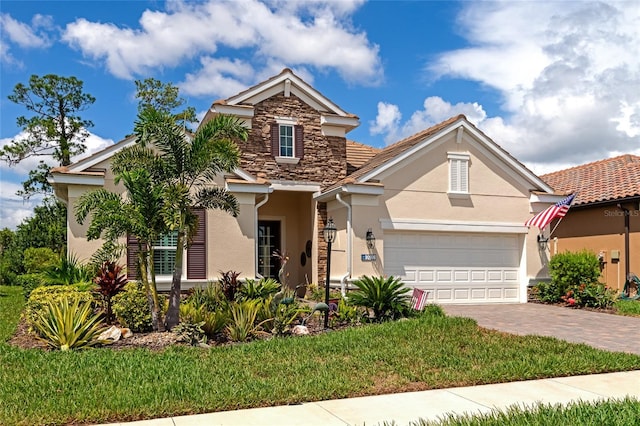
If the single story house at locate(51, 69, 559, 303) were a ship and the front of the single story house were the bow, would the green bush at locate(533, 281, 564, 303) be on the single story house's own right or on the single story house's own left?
on the single story house's own left

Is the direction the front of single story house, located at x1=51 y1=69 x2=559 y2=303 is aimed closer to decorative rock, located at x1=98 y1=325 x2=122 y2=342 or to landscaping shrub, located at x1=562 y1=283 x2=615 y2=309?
the decorative rock

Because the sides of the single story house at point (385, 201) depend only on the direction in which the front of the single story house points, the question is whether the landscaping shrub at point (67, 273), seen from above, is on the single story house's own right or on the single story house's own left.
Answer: on the single story house's own right

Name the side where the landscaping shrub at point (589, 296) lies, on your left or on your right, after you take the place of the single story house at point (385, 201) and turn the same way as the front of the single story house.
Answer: on your left

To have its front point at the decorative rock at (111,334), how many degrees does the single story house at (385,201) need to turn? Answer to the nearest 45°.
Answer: approximately 45° to its right

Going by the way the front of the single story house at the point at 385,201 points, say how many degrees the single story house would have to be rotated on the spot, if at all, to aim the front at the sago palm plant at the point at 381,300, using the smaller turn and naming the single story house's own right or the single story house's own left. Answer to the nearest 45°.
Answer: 0° — it already faces it

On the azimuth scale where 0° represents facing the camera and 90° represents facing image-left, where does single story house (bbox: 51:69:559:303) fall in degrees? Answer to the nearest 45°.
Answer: approximately 0°

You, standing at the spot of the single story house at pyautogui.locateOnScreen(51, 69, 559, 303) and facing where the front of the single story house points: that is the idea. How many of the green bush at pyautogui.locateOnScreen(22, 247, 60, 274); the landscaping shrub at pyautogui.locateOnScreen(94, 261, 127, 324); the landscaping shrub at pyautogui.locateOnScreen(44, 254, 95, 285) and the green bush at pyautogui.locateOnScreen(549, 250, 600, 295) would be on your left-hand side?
1

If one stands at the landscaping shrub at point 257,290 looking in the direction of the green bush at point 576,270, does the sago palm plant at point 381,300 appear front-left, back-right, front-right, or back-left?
front-right

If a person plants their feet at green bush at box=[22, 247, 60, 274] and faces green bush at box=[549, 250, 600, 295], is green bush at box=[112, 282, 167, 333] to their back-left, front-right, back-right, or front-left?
front-right

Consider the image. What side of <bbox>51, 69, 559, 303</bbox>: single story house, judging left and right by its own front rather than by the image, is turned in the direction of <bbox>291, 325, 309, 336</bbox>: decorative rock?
front

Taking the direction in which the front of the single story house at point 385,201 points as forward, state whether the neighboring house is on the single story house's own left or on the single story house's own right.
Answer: on the single story house's own left
